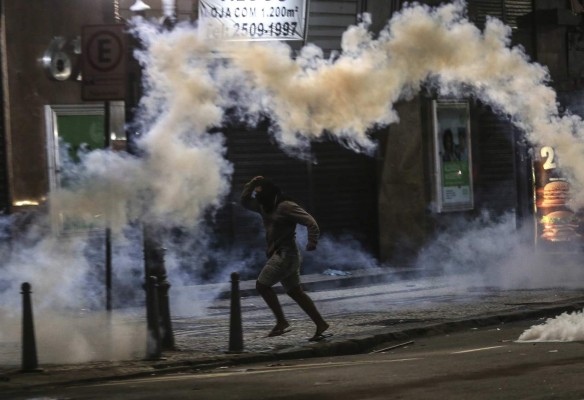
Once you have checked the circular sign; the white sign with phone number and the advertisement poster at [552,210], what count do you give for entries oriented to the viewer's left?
0

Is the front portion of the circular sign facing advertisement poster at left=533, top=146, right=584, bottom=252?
no

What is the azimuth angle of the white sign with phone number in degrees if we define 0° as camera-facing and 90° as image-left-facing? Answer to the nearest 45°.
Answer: approximately 0°

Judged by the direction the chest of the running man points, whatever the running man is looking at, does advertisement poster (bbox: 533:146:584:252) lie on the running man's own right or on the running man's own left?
on the running man's own right

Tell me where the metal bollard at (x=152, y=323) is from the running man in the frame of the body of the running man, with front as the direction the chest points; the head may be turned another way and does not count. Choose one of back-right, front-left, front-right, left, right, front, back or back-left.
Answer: front-left

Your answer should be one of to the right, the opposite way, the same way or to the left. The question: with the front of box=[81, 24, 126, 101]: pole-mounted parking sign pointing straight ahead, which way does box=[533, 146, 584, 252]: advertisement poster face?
the same way

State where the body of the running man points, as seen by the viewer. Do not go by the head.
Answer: to the viewer's left

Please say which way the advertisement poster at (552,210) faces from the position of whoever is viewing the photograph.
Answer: facing the viewer

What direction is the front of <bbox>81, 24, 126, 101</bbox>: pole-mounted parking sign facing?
toward the camera

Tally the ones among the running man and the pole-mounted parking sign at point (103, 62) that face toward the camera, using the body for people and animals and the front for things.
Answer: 1

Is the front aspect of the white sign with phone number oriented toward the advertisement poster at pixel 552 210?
no

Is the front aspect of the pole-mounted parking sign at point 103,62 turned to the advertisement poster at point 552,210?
no

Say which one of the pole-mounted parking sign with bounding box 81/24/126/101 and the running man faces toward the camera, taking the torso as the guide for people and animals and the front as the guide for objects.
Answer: the pole-mounted parking sign

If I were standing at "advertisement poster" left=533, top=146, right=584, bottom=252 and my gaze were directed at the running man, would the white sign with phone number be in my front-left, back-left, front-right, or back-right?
front-right
